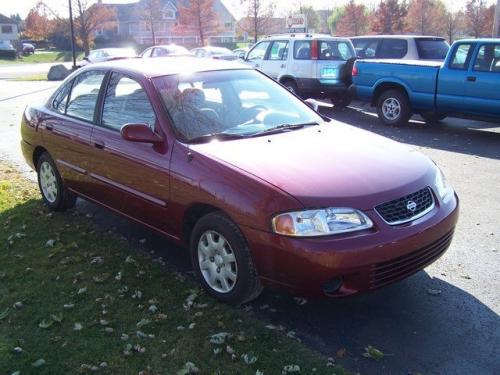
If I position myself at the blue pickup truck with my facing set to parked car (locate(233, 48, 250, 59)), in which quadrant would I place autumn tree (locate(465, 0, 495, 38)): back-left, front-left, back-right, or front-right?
front-right

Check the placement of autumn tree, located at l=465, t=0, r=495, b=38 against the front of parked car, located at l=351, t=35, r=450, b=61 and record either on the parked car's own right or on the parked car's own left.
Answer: on the parked car's own right

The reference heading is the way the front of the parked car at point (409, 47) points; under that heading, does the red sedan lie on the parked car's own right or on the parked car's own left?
on the parked car's own left

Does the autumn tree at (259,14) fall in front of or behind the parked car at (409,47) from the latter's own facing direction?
in front

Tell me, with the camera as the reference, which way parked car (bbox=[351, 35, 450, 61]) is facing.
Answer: facing away from the viewer and to the left of the viewer

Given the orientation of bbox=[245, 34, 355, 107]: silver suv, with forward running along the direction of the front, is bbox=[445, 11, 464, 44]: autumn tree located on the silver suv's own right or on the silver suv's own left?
on the silver suv's own right

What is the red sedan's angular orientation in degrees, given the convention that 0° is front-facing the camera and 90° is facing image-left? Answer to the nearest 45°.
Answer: approximately 315°

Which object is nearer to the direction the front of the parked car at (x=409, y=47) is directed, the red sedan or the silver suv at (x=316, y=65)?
the silver suv

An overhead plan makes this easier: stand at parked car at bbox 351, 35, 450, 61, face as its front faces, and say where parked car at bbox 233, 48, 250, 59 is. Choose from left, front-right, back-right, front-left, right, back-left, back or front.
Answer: front

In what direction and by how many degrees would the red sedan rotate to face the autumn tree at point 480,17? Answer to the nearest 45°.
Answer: approximately 90° to its left

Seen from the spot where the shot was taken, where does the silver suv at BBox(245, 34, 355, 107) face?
facing away from the viewer and to the left of the viewer

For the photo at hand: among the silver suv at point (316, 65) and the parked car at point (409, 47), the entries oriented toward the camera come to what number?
0

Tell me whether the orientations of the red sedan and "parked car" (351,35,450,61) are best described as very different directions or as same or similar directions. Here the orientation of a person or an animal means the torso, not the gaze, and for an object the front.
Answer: very different directions

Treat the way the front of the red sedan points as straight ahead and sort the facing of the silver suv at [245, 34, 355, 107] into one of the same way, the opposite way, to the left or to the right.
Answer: the opposite way

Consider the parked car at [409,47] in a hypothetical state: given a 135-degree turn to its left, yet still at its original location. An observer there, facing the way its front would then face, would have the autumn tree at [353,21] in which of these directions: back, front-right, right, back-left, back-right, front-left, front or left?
back

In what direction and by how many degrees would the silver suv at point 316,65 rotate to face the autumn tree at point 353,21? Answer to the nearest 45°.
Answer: approximately 45° to its right
